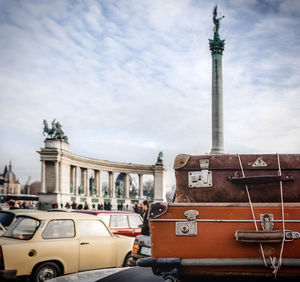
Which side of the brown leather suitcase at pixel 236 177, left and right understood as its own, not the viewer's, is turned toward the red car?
back

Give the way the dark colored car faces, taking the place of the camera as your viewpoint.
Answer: facing away from the viewer

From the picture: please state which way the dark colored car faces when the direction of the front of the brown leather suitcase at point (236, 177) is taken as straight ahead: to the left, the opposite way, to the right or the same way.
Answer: the opposite way

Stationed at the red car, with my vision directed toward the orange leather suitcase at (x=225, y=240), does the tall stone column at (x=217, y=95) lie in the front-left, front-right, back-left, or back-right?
back-left

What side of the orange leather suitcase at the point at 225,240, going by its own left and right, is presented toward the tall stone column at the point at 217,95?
back

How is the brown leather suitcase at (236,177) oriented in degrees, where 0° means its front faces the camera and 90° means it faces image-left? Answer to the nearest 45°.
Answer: approximately 0°

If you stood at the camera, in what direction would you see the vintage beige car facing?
facing away from the viewer and to the right of the viewer

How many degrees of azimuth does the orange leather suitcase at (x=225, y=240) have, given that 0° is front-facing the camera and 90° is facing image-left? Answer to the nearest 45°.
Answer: approximately 0°

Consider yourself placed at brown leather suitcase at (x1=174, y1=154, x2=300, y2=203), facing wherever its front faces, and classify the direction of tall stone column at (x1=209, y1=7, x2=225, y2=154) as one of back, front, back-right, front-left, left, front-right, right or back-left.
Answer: back
